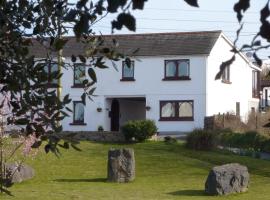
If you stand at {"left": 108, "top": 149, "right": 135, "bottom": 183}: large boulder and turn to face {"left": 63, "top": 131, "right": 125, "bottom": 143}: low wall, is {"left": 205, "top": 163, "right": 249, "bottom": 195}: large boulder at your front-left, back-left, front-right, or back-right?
back-right

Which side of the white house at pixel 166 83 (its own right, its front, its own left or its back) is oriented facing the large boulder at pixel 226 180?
front

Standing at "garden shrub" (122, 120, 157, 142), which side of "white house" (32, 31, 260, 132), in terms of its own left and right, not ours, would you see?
front

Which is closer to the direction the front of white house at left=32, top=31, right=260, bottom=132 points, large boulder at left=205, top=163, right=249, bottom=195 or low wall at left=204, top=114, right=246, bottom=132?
the large boulder

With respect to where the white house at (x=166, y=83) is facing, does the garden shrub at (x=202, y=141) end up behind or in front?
in front

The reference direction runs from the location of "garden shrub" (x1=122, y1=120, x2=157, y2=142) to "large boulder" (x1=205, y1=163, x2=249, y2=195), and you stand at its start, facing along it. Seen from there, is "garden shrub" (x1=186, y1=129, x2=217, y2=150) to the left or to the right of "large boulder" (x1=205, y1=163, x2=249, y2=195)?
left

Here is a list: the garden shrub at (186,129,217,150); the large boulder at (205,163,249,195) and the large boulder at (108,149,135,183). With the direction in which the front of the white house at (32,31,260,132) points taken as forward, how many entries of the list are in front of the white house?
3

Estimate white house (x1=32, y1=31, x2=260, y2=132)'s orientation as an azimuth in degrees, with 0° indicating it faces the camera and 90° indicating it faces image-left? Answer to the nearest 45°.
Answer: approximately 0°
